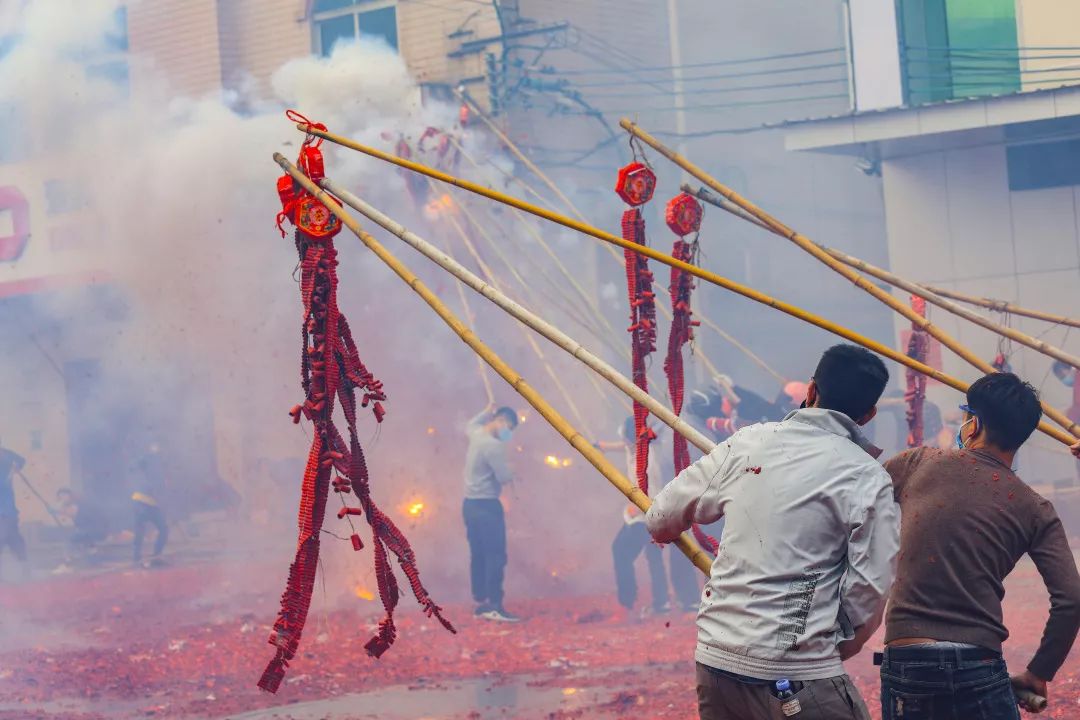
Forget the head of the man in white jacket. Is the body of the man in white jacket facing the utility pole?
yes

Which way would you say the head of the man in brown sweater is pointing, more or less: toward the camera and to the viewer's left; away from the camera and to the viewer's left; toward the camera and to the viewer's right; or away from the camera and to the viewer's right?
away from the camera and to the viewer's left

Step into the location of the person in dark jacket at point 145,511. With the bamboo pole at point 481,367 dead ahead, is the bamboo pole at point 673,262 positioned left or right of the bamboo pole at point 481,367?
right

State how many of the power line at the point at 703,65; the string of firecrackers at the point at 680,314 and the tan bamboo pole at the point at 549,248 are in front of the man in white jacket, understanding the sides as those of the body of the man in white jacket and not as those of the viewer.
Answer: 3

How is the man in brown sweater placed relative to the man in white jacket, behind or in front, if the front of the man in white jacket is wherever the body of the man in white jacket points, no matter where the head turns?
in front

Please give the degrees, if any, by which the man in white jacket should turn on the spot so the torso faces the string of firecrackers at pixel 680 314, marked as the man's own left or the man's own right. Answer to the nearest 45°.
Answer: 0° — they already face it

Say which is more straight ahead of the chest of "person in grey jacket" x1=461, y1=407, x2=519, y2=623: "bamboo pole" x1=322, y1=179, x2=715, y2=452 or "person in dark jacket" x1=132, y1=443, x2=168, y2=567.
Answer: the bamboo pole

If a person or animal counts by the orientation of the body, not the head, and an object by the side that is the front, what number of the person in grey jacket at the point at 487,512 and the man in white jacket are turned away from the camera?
1

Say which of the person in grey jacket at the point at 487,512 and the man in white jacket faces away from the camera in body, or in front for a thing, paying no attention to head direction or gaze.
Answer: the man in white jacket

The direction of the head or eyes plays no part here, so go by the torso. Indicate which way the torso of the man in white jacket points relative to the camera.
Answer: away from the camera
